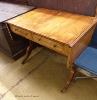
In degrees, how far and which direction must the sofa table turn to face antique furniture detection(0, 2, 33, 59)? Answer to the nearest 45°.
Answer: approximately 90° to its right

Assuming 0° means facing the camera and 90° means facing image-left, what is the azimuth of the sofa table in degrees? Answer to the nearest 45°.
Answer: approximately 45°
